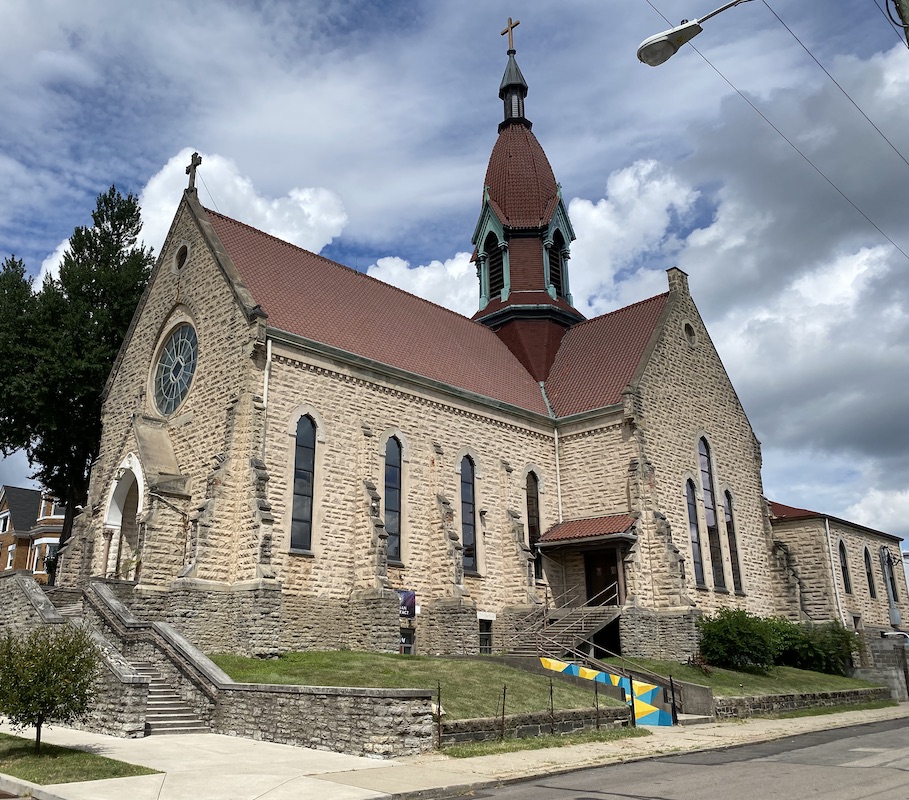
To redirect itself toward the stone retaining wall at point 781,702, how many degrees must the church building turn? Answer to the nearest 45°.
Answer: approximately 135° to its left

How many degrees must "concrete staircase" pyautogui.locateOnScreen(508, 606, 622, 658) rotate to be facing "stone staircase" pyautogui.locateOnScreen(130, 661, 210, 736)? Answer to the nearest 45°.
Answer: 0° — it already faces it

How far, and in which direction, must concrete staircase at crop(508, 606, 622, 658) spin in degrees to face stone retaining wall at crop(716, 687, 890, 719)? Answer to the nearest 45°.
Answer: approximately 135° to its left

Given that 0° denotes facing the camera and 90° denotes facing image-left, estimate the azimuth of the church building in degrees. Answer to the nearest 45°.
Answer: approximately 45°

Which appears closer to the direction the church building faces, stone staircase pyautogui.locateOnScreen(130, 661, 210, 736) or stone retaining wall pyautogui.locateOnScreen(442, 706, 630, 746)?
the stone staircase
